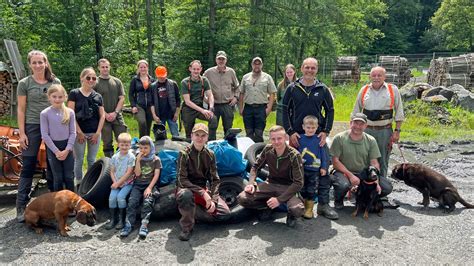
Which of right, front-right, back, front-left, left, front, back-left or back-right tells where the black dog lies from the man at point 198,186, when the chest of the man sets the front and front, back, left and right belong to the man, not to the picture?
left

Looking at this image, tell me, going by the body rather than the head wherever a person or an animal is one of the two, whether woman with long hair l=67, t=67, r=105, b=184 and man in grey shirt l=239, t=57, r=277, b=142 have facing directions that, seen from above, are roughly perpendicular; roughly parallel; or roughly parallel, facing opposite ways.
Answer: roughly parallel

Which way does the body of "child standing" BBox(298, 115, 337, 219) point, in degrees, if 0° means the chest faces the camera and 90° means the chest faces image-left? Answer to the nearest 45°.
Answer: approximately 0°

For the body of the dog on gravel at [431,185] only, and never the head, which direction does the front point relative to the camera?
to the viewer's left

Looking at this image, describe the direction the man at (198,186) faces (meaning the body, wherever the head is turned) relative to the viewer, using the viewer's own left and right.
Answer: facing the viewer

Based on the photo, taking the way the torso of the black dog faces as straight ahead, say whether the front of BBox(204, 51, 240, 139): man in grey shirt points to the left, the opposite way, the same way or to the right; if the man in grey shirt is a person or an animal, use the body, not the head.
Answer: the same way

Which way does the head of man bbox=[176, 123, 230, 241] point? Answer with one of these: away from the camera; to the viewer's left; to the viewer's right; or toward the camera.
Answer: toward the camera

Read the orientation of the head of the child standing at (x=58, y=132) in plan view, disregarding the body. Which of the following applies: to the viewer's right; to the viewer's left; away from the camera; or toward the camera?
toward the camera

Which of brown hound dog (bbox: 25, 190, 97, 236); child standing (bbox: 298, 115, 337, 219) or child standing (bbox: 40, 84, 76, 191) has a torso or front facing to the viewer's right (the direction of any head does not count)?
the brown hound dog

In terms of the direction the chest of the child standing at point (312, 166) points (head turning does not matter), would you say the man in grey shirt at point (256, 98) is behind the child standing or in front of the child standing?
behind

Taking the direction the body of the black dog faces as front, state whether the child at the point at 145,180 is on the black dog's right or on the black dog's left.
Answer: on the black dog's right

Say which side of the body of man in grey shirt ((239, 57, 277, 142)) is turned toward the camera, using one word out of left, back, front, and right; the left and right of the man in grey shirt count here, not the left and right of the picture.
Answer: front

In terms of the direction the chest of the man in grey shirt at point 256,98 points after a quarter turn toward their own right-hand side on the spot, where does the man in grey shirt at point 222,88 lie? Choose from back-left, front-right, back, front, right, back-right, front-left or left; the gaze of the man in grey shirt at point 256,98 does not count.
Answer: front

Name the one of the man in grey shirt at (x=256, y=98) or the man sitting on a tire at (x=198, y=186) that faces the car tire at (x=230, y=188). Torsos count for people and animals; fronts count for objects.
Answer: the man in grey shirt

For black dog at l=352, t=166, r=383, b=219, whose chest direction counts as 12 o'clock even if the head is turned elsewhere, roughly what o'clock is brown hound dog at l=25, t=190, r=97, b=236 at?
The brown hound dog is roughly at 2 o'clock from the black dog.

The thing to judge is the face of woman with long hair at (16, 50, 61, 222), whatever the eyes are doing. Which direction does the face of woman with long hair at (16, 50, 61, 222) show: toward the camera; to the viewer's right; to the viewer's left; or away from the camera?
toward the camera
